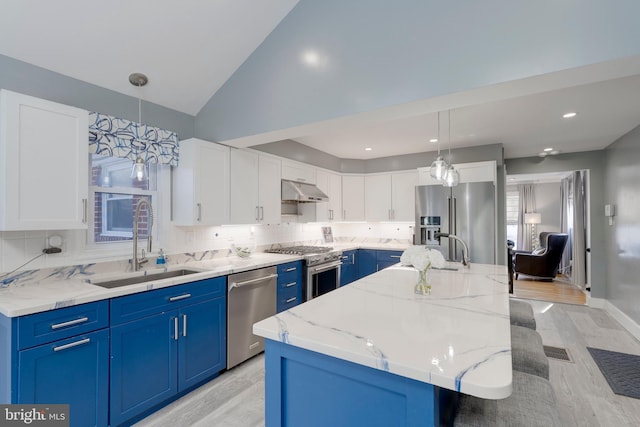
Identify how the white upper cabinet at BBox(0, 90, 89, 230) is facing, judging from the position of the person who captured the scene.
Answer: facing the viewer and to the right of the viewer

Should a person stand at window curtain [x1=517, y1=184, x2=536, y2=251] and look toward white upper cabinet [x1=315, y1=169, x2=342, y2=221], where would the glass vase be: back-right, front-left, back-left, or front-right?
front-left

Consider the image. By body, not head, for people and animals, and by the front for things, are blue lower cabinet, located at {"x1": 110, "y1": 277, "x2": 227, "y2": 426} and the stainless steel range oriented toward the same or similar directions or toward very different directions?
same or similar directions

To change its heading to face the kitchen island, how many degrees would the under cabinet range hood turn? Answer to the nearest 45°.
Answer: approximately 45° to its right

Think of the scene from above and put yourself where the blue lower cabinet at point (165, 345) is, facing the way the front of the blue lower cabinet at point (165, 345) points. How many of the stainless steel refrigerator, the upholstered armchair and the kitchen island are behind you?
0

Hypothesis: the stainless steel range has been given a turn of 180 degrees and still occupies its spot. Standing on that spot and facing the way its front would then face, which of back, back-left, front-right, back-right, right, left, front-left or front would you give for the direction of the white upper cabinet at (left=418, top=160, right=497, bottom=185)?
back-right

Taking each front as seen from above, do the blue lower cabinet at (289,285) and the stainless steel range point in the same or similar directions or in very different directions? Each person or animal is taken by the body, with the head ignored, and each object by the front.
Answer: same or similar directions

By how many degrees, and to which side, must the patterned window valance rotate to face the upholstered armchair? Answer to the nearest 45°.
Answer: approximately 45° to its left

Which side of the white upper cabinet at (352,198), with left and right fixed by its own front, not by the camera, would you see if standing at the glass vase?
front

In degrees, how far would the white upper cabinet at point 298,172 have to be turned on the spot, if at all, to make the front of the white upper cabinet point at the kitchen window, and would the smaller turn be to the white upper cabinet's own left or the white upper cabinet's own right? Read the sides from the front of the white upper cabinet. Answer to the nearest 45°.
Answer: approximately 90° to the white upper cabinet's own right

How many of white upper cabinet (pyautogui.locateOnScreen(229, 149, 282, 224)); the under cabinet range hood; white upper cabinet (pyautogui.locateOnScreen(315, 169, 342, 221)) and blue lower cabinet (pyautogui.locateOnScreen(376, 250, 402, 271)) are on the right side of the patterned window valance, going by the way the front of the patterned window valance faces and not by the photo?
0
